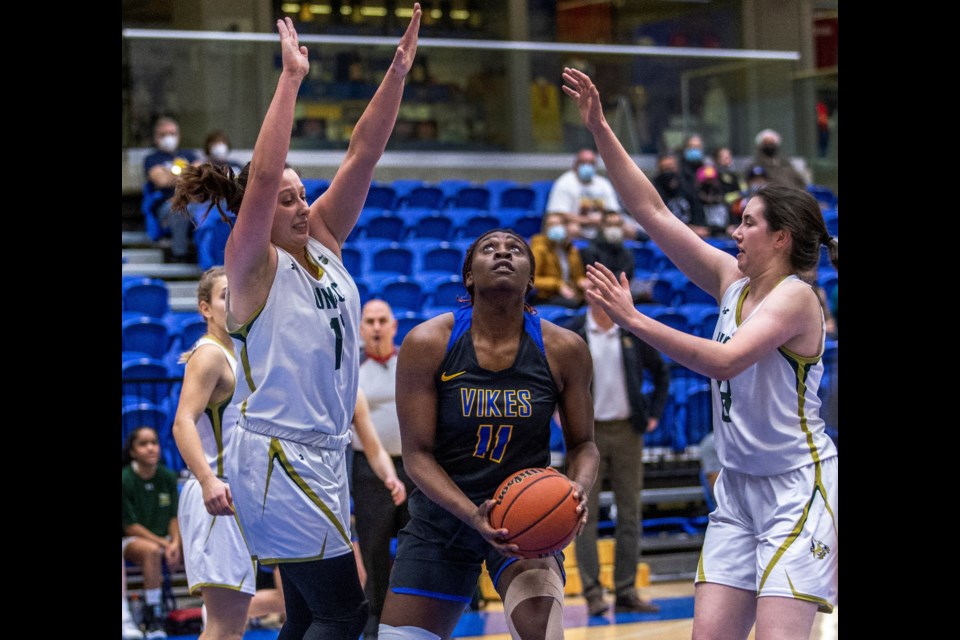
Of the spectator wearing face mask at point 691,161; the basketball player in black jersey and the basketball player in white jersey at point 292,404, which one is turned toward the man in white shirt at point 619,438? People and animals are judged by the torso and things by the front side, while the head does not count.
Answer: the spectator wearing face mask

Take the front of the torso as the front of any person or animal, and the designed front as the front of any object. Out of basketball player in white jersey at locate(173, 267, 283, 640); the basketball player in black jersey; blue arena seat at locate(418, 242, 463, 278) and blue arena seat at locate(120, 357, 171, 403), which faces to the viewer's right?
the basketball player in white jersey

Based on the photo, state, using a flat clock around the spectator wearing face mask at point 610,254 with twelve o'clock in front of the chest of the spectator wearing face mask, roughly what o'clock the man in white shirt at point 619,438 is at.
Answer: The man in white shirt is roughly at 12 o'clock from the spectator wearing face mask.

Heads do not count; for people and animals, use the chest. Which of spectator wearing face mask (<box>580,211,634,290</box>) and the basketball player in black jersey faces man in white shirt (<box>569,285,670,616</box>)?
the spectator wearing face mask

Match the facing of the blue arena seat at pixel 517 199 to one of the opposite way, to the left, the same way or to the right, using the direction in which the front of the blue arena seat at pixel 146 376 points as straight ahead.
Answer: the same way

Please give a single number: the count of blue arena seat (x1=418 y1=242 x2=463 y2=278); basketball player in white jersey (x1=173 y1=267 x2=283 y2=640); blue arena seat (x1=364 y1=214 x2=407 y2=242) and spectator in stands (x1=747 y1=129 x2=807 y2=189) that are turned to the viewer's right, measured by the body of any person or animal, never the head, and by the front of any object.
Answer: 1

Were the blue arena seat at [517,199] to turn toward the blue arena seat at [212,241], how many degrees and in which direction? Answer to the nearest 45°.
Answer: approximately 45° to its right

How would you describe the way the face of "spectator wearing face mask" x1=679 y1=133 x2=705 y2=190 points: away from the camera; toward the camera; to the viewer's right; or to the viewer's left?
toward the camera

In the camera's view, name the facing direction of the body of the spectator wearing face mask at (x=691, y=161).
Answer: toward the camera

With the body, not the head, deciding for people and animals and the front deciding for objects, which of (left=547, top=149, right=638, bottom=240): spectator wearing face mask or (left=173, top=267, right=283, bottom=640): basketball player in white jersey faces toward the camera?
the spectator wearing face mask

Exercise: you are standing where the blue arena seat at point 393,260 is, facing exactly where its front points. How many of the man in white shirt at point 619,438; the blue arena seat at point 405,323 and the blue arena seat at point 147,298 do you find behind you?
0

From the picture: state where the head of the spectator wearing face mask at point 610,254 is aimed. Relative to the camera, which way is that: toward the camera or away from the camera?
toward the camera

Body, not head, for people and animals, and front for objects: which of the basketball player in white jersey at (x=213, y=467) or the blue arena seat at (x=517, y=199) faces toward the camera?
the blue arena seat

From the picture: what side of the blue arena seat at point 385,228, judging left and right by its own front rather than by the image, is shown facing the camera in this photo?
front

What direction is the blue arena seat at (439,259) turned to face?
toward the camera

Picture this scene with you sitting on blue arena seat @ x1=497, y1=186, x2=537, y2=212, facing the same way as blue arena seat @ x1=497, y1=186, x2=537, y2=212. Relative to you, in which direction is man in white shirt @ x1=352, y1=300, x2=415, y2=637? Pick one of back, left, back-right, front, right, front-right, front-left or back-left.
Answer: front

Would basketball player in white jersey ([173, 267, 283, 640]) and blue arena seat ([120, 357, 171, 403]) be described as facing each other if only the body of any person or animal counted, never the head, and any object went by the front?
no

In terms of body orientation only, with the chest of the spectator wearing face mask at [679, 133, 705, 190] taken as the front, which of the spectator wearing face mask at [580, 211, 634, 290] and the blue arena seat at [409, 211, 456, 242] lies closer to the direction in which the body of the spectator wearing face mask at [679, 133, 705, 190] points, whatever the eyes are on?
the spectator wearing face mask

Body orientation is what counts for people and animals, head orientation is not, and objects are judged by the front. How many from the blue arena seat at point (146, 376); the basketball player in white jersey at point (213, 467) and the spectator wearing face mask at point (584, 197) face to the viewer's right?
1

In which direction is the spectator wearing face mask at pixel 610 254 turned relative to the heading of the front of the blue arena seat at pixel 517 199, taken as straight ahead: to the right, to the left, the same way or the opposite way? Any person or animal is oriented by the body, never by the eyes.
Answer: the same way
